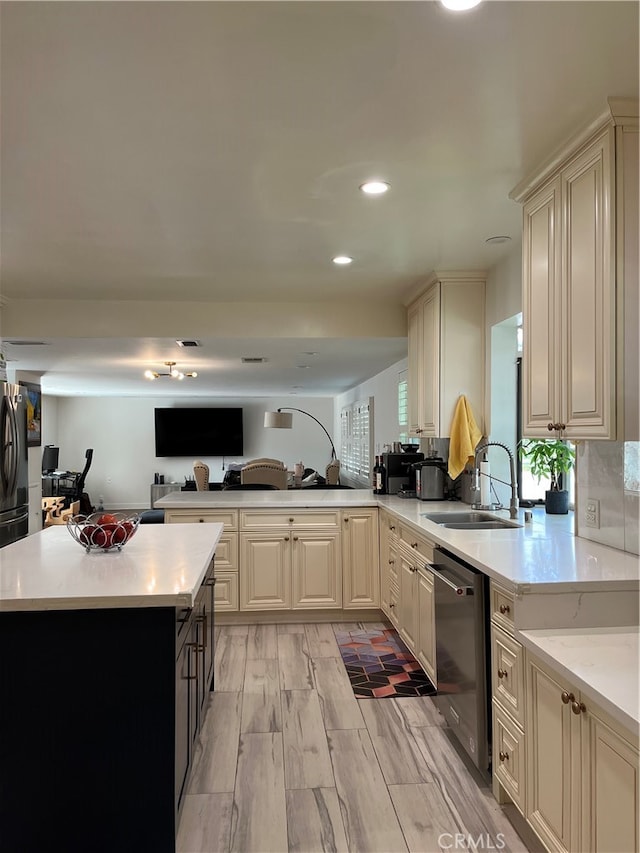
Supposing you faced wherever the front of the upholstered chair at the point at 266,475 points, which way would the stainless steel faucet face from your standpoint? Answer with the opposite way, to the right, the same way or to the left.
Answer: to the left

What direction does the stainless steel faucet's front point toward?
to the viewer's left

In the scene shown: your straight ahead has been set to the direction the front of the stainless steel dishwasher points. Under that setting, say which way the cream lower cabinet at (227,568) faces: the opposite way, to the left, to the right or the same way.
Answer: to the left

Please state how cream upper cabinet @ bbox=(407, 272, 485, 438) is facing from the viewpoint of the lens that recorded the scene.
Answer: facing to the left of the viewer

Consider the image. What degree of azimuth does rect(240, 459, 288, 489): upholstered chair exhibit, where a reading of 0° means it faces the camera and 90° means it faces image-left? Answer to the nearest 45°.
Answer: approximately 180°

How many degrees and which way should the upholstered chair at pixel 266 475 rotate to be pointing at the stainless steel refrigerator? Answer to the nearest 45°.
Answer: approximately 135° to its left

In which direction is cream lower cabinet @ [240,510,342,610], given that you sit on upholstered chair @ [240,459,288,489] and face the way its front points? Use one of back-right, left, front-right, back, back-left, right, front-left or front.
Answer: back

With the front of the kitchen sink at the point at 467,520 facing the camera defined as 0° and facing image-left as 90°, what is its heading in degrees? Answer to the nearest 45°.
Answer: approximately 90°

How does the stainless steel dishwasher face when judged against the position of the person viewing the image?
facing to the left of the viewer

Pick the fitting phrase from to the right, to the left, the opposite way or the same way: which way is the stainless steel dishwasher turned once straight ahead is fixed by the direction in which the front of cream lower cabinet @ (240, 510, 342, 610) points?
to the right
